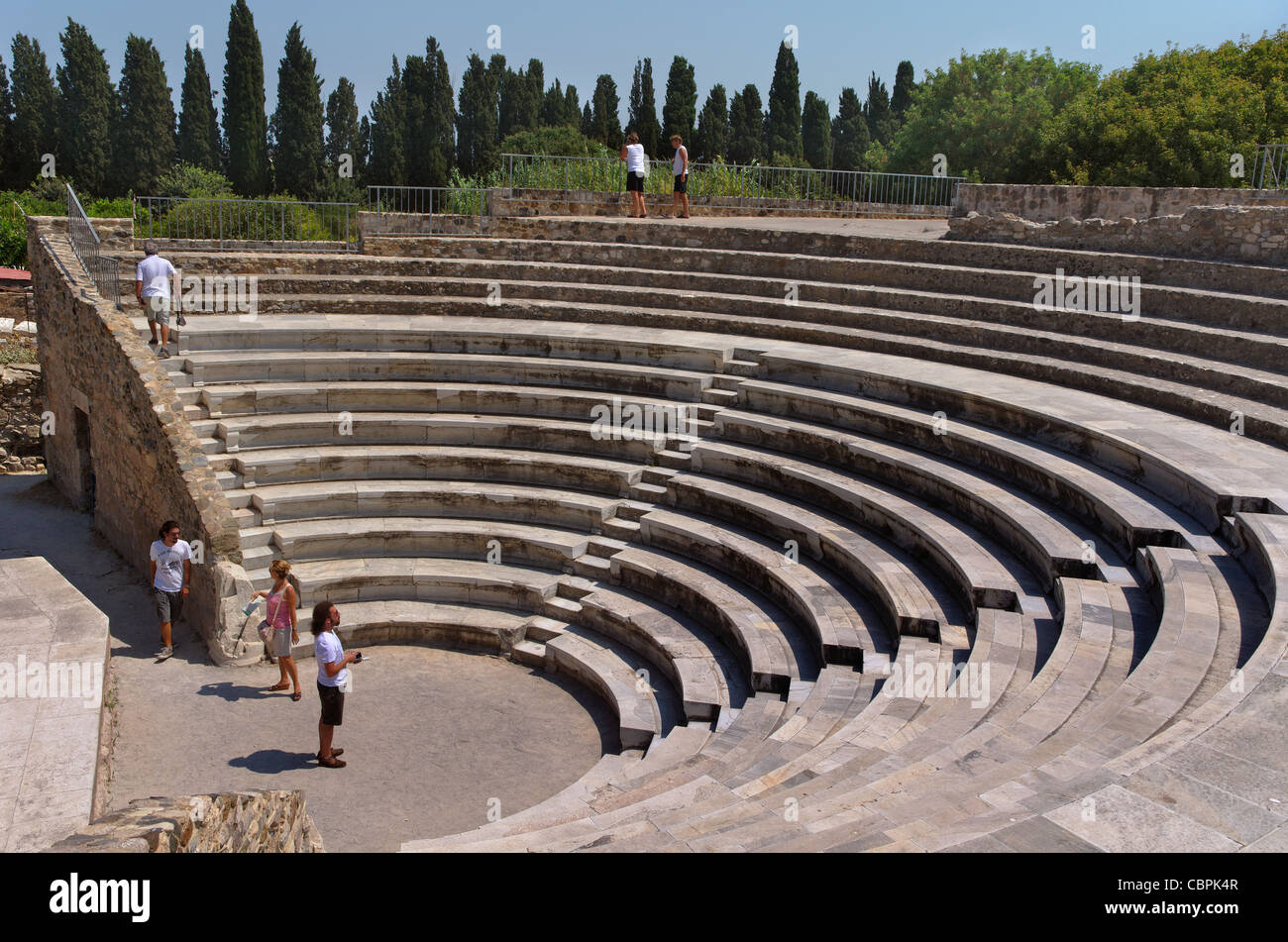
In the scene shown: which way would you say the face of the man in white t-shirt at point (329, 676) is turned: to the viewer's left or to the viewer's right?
to the viewer's right

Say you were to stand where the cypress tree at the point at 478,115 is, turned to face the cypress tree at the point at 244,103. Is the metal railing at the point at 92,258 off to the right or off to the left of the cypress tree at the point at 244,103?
left

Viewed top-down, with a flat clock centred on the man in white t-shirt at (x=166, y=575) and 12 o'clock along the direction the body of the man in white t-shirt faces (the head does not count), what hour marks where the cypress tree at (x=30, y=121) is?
The cypress tree is roughly at 6 o'clock from the man in white t-shirt.
